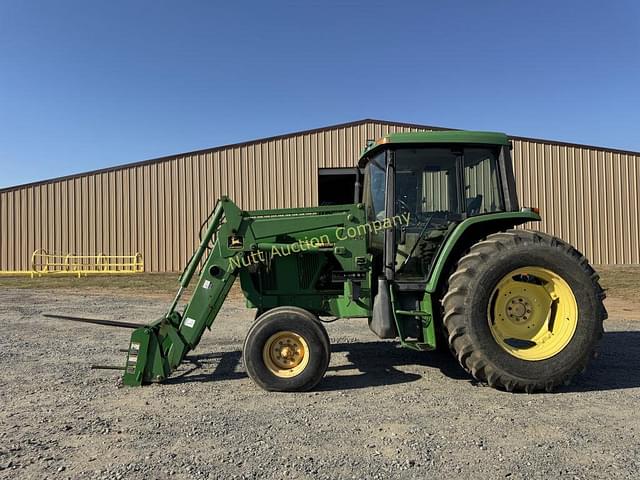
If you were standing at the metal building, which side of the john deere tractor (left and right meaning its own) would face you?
right

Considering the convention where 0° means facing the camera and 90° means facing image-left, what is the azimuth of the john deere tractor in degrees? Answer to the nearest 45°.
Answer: approximately 90°

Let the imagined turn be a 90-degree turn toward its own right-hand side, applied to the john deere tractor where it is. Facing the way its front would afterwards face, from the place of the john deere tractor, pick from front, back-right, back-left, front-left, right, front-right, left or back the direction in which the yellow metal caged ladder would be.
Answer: front-left
